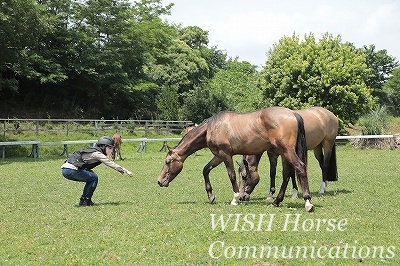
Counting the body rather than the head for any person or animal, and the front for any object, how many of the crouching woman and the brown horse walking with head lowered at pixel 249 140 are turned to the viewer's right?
1

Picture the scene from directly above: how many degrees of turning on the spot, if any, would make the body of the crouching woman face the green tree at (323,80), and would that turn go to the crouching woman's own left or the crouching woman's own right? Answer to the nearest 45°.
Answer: approximately 45° to the crouching woman's own left

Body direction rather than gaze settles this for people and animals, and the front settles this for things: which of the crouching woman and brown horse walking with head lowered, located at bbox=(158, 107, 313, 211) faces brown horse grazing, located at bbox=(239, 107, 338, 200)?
the crouching woman

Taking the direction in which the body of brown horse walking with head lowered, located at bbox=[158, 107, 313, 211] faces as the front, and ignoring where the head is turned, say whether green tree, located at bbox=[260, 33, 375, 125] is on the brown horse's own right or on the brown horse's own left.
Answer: on the brown horse's own right

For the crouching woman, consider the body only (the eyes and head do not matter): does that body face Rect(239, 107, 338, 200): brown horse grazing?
yes

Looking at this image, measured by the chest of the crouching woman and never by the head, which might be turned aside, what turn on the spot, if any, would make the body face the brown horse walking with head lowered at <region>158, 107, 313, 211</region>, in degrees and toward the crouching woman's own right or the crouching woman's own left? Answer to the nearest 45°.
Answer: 0° — they already face it

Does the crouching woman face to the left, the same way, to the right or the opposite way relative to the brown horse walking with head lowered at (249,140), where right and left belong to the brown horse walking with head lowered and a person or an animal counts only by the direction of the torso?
the opposite way

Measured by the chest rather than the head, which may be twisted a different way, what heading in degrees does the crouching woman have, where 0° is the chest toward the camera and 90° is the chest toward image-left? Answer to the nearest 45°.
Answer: approximately 270°

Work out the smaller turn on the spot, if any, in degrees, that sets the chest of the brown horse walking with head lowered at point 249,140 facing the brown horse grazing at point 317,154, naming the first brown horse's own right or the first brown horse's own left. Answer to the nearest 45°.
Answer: approximately 135° to the first brown horse's own right

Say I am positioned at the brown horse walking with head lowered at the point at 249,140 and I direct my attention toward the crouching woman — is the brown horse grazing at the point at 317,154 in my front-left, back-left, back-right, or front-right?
back-right

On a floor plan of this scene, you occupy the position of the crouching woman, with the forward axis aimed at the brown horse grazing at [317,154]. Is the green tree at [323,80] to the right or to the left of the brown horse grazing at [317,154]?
left

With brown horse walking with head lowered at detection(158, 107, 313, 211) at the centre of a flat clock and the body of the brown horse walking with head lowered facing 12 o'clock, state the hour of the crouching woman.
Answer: The crouching woman is roughly at 12 o'clock from the brown horse walking with head lowered.

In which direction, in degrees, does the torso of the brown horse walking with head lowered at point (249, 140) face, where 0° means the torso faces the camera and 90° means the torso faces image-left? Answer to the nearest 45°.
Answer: approximately 90°

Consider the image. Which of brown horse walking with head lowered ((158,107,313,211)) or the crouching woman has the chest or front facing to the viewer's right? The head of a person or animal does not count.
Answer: the crouching woman
